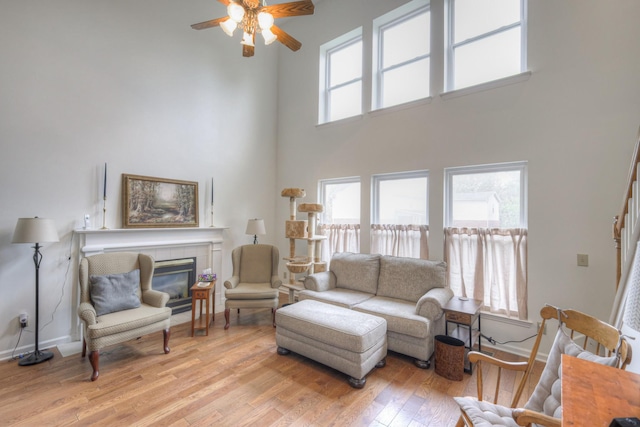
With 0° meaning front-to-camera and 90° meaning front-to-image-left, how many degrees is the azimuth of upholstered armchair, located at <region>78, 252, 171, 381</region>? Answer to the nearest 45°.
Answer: approximately 315°

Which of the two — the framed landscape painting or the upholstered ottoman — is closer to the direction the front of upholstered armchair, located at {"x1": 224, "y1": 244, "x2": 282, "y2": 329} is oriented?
the upholstered ottoman

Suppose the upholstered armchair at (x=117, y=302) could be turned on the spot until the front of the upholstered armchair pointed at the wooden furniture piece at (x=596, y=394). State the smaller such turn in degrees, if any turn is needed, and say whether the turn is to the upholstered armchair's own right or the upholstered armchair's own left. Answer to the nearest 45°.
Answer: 0° — it already faces it

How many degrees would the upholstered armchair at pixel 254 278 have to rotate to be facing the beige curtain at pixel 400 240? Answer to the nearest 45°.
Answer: approximately 90° to its left

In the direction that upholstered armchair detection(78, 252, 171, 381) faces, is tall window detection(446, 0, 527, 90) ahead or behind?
ahead

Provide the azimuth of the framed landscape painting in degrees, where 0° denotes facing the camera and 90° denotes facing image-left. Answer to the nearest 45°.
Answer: approximately 315°
